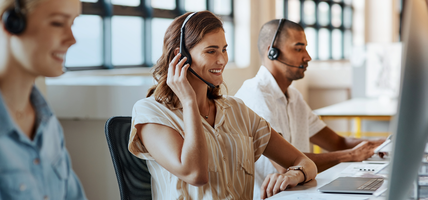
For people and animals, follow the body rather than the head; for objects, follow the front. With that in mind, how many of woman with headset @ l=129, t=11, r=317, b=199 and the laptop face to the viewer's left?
1

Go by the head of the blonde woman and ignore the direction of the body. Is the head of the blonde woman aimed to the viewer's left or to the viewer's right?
to the viewer's right

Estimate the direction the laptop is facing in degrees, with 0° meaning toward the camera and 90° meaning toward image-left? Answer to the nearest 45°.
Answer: approximately 90°

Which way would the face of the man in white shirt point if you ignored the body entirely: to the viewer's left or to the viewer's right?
to the viewer's right

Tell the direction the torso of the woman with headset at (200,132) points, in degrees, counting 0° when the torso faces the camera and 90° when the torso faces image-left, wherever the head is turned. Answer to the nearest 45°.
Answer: approximately 315°
